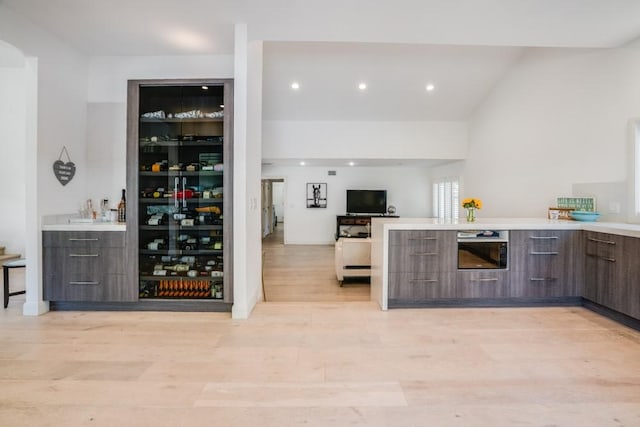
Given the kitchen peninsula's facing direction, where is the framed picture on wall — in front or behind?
behind

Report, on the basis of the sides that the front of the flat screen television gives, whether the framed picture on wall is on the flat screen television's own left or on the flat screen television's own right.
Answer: on the flat screen television's own right

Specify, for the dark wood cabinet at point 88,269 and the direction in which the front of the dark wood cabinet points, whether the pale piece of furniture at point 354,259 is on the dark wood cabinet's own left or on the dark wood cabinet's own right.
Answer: on the dark wood cabinet's own left

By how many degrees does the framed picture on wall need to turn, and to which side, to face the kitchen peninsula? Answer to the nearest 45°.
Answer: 0° — it already faces it

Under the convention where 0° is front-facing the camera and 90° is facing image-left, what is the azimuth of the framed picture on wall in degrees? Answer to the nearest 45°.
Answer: approximately 0°

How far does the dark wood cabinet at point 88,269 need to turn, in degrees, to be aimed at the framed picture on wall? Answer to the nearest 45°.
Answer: approximately 135° to its left

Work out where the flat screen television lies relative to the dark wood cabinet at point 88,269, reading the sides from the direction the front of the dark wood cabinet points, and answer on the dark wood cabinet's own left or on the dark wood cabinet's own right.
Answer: on the dark wood cabinet's own left
